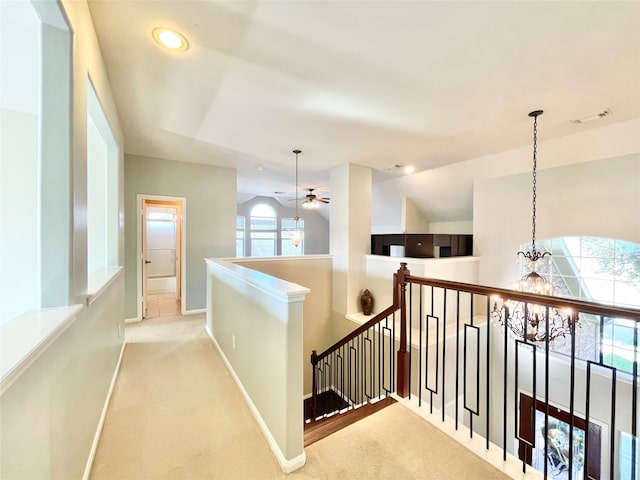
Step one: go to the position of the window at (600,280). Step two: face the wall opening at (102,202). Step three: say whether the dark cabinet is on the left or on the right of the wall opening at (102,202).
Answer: right

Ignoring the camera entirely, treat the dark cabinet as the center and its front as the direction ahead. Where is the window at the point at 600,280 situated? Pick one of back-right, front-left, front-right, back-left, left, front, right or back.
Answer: left

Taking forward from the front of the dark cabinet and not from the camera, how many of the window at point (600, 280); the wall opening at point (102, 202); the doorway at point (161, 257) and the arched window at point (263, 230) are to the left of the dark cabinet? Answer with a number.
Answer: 1

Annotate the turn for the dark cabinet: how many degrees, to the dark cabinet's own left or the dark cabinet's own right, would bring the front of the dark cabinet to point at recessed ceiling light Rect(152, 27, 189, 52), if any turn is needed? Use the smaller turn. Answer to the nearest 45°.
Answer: approximately 45° to the dark cabinet's own right

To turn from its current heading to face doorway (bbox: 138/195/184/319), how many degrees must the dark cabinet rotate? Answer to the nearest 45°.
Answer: approximately 90° to its right

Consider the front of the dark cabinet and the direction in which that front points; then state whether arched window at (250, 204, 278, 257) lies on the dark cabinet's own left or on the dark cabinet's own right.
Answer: on the dark cabinet's own right

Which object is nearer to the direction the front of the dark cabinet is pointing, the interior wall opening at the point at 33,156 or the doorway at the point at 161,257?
the interior wall opening

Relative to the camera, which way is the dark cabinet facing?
toward the camera

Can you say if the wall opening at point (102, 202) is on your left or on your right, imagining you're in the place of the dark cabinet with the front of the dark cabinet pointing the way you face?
on your right

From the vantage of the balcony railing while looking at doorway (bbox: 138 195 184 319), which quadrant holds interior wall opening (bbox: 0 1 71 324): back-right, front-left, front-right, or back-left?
front-left

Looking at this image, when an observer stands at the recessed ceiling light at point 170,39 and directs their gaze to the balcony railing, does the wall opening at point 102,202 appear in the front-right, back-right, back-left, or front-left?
back-left

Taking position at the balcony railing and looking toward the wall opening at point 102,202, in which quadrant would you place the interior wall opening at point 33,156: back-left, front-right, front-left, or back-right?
front-left

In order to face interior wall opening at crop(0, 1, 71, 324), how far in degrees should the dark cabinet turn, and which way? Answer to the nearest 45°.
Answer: approximately 45° to its right

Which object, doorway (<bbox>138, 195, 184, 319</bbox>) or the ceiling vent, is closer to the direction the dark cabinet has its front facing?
the ceiling vent
